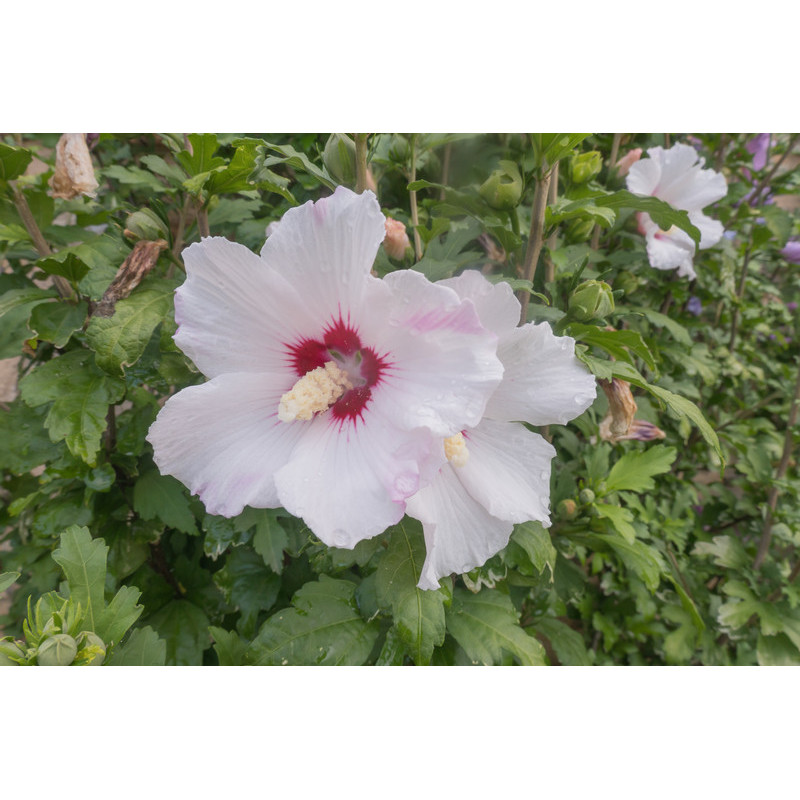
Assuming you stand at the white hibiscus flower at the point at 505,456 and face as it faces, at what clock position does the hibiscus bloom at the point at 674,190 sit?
The hibiscus bloom is roughly at 7 o'clock from the white hibiscus flower.

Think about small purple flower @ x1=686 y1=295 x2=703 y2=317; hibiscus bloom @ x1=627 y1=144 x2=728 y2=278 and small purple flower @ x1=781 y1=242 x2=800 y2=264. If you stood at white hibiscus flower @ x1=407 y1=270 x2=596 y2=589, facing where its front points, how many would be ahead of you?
0

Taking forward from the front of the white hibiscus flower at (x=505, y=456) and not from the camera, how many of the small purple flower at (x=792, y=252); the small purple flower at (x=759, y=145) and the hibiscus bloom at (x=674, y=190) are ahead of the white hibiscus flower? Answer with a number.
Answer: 0

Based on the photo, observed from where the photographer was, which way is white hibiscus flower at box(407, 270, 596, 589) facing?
facing the viewer and to the left of the viewer

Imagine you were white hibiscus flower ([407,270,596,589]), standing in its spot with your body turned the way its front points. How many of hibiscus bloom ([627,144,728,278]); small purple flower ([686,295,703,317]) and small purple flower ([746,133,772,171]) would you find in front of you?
0

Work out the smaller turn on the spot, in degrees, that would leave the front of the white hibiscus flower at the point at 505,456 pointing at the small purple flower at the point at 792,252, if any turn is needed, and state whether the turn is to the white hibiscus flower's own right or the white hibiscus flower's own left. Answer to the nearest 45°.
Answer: approximately 180°

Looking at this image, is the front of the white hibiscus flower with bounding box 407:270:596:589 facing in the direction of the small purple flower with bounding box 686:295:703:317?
no
